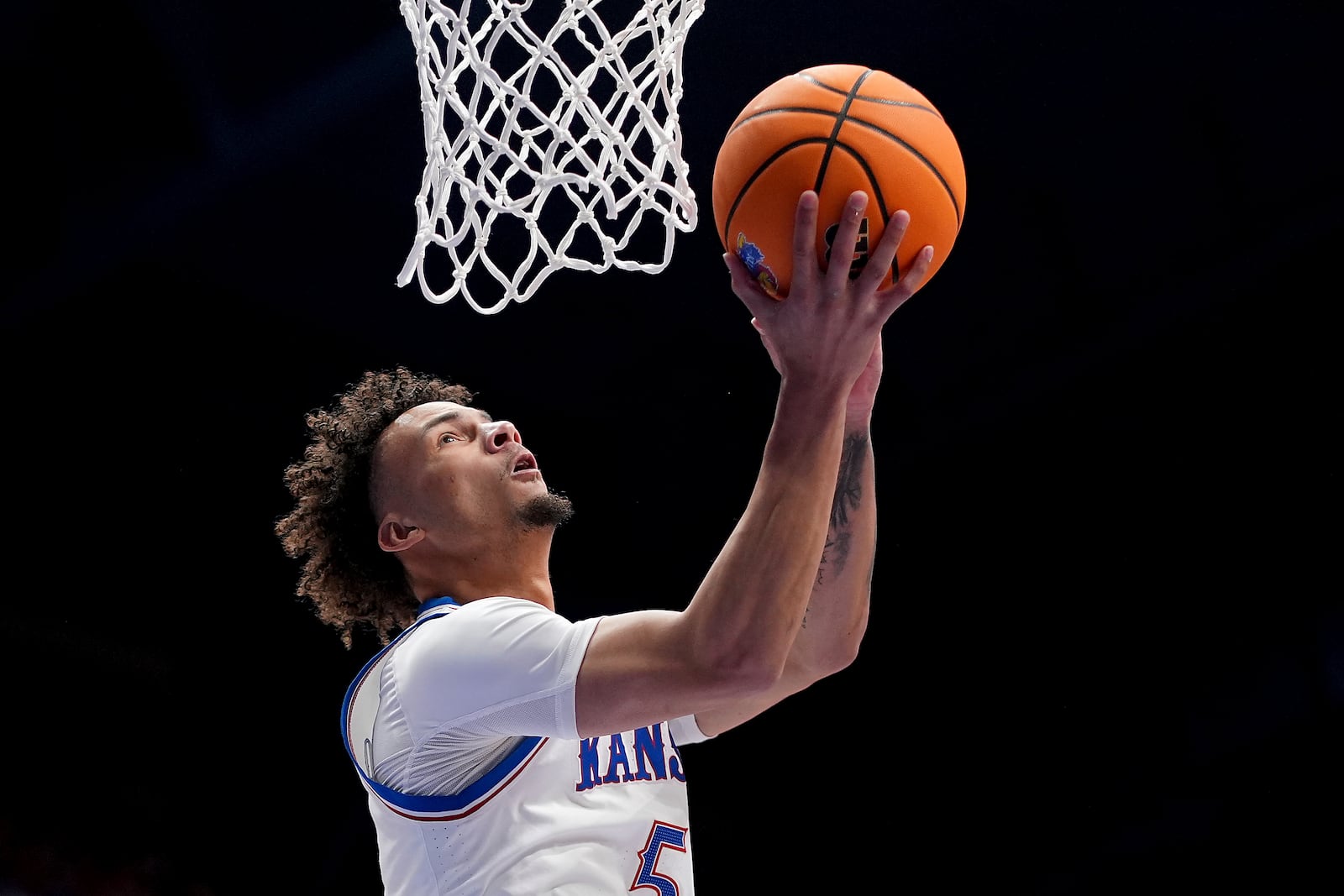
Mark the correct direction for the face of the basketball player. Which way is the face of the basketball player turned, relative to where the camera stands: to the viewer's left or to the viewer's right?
to the viewer's right

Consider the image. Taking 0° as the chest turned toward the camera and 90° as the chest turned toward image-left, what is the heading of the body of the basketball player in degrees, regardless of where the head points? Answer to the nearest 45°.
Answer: approximately 270°
